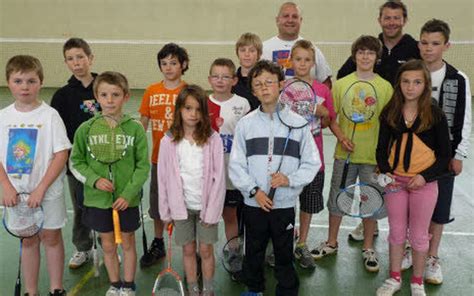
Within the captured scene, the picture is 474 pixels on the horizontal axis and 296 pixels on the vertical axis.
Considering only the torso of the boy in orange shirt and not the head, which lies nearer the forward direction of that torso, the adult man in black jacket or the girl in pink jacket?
the girl in pink jacket

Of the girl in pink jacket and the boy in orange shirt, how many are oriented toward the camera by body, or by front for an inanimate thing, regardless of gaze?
2

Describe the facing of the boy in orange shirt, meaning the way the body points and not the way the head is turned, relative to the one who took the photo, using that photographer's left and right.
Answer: facing the viewer

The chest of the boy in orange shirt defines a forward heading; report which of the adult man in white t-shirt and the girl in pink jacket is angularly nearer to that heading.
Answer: the girl in pink jacket

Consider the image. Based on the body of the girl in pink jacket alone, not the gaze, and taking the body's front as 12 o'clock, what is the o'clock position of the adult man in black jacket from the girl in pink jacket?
The adult man in black jacket is roughly at 8 o'clock from the girl in pink jacket.

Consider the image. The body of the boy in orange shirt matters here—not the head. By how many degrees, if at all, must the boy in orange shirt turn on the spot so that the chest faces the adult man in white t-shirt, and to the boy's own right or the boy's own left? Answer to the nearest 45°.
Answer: approximately 90° to the boy's own left

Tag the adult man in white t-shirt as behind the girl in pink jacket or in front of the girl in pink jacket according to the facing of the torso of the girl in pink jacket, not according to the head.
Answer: behind

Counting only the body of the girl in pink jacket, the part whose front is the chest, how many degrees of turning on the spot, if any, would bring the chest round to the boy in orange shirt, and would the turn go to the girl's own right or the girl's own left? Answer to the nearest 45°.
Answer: approximately 180°

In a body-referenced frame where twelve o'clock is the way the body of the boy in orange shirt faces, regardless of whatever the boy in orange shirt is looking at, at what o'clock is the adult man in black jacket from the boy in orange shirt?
The adult man in black jacket is roughly at 9 o'clock from the boy in orange shirt.
